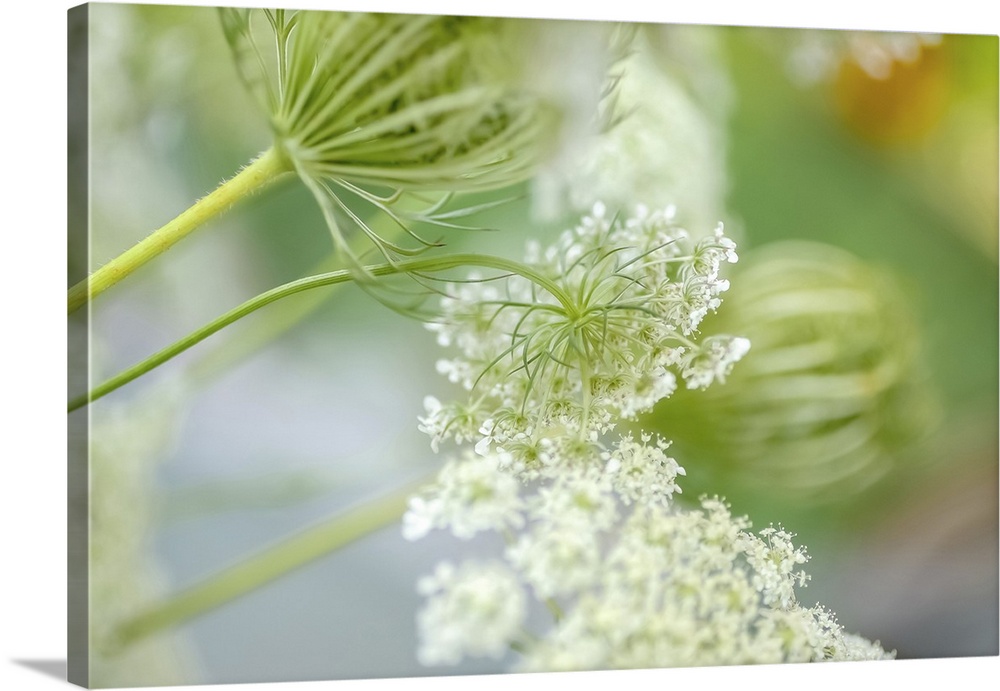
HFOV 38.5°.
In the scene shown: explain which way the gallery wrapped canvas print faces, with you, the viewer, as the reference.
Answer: facing the viewer and to the right of the viewer
